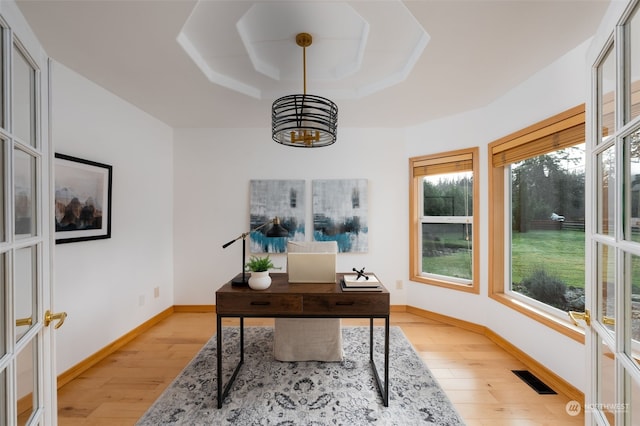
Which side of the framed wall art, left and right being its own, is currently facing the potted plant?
front

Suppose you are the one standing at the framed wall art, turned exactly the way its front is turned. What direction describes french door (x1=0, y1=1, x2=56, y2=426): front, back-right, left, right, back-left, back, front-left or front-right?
front-right

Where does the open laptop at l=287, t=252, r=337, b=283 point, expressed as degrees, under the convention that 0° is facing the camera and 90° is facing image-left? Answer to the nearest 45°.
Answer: approximately 180°

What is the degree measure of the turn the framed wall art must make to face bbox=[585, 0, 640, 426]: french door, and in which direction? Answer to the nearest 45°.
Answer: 0° — it already faces it

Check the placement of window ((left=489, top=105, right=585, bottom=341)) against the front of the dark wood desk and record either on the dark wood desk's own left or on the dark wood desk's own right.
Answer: on the dark wood desk's own left

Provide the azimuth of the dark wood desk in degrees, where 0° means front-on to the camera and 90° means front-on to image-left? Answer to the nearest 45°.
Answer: approximately 0°

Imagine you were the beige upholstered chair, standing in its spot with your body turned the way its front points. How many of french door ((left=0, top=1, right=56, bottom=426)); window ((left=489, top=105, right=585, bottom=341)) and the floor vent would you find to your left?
2

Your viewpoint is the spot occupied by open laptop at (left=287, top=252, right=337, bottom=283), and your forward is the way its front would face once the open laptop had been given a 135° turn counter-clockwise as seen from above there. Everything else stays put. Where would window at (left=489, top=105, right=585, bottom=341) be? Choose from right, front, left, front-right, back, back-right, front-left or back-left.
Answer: back-left

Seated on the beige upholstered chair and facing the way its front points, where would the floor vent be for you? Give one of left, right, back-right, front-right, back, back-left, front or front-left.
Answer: left

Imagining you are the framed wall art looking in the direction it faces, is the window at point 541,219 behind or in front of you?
in front

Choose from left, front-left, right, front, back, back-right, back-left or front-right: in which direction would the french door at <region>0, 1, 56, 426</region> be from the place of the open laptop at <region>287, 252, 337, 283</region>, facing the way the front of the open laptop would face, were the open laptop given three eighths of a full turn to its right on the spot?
right
